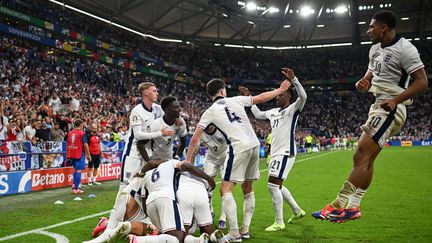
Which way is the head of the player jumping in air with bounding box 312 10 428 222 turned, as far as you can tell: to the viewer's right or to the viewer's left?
to the viewer's left

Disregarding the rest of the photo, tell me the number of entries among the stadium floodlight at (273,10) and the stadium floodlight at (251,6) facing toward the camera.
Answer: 2

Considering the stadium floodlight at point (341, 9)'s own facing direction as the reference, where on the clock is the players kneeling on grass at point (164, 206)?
The players kneeling on grass is roughly at 12 o'clock from the stadium floodlight.

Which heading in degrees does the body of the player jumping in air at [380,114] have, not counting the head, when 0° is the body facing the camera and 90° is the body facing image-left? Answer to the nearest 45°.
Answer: approximately 45°

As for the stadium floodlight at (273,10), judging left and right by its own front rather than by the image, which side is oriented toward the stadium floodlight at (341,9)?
left

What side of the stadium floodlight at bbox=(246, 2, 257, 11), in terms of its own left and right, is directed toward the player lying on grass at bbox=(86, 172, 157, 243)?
front

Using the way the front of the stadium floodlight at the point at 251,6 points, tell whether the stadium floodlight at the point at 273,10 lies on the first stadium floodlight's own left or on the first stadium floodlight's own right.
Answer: on the first stadium floodlight's own left

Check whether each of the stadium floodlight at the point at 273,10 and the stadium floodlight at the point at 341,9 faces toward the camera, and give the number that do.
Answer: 2

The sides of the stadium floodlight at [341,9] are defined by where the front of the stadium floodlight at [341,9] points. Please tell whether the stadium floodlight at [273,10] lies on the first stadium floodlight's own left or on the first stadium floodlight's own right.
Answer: on the first stadium floodlight's own right

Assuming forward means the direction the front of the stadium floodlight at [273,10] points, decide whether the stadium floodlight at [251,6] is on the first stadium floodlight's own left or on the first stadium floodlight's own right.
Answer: on the first stadium floodlight's own right

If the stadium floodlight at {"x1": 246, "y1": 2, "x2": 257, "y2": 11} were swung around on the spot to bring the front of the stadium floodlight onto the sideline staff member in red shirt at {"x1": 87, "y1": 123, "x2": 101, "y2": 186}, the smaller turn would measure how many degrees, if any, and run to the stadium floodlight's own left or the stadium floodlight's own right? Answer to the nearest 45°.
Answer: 0° — it already faces them
